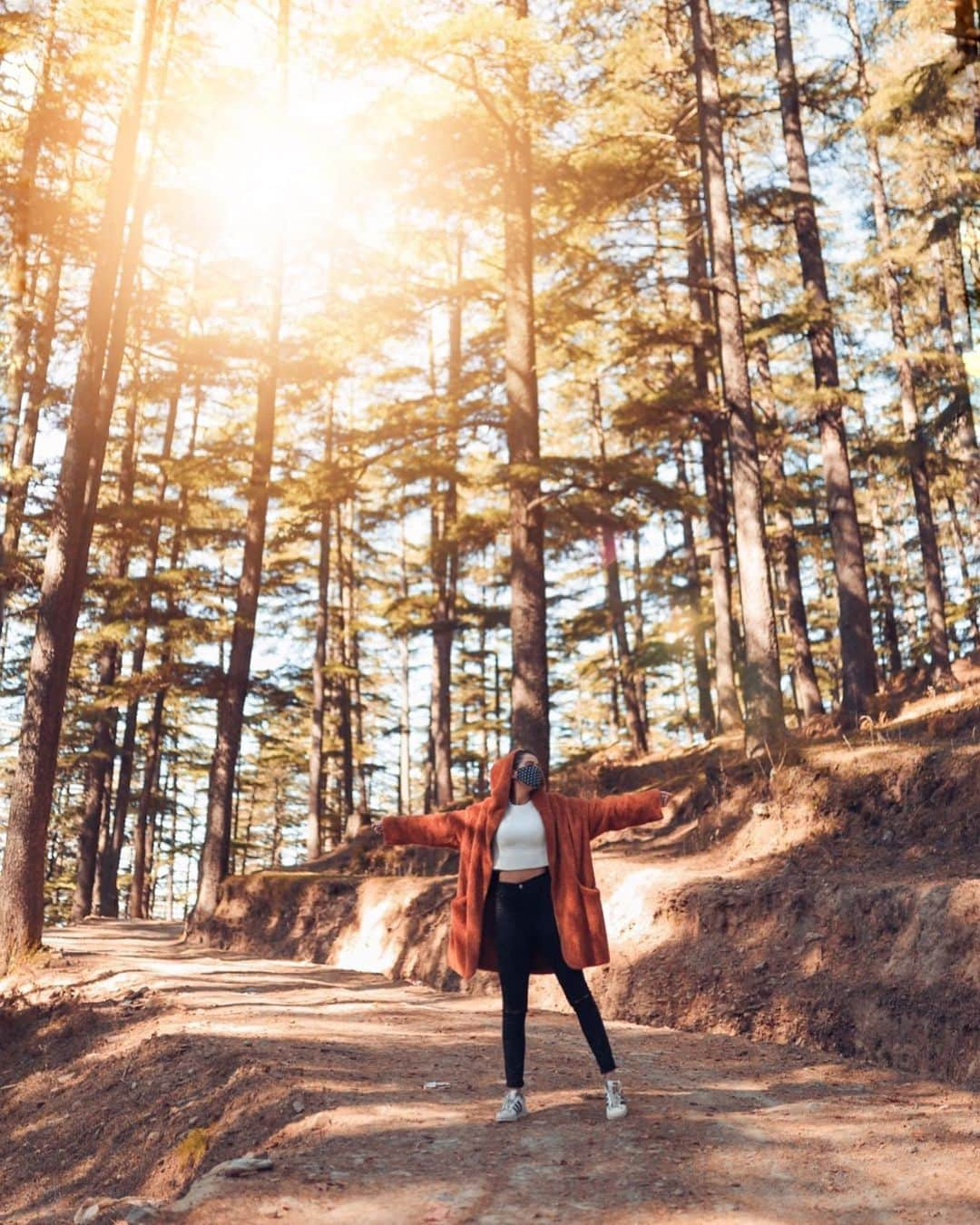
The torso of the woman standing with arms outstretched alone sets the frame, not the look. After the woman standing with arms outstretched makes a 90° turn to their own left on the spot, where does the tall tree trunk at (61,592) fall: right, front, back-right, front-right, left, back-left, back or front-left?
back-left

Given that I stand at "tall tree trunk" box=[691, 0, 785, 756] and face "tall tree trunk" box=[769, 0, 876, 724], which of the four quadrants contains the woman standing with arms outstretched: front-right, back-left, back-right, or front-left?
back-right

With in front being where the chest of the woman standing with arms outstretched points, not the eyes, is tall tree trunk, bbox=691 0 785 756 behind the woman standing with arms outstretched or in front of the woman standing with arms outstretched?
behind

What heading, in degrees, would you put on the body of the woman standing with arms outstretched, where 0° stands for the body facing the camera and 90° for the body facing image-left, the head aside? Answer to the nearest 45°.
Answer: approximately 0°

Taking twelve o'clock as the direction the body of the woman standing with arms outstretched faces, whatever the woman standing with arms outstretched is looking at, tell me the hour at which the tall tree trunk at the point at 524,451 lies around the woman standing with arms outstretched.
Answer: The tall tree trunk is roughly at 6 o'clock from the woman standing with arms outstretched.

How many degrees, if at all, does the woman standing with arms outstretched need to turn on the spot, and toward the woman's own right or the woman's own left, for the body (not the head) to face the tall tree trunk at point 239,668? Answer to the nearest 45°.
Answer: approximately 135° to the woman's own right

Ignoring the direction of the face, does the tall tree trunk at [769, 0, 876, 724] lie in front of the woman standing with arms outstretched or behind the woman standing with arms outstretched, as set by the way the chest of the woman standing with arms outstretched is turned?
behind
